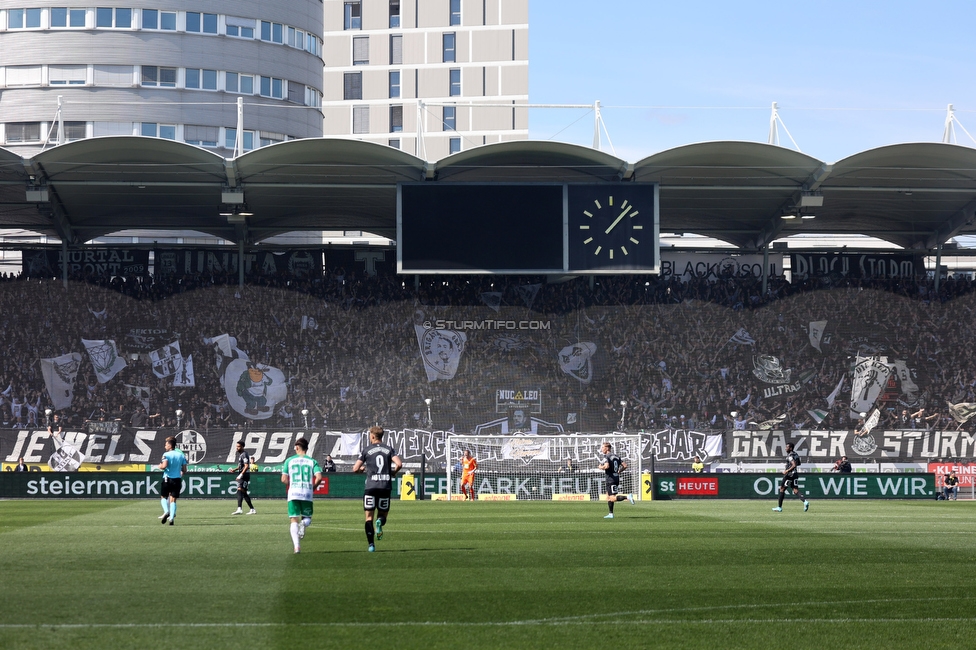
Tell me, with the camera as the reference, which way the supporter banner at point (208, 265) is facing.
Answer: facing the viewer

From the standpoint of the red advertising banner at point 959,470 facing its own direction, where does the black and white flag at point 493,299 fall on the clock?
The black and white flag is roughly at 3 o'clock from the red advertising banner.

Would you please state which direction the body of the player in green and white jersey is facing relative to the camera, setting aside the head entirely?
away from the camera

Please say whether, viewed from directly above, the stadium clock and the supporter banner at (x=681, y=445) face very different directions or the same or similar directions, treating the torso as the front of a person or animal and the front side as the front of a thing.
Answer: same or similar directions

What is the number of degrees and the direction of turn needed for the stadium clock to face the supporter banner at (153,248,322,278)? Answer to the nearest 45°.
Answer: approximately 90° to its right

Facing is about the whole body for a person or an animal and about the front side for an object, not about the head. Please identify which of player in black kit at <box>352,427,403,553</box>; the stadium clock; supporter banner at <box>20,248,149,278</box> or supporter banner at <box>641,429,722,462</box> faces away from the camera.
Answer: the player in black kit

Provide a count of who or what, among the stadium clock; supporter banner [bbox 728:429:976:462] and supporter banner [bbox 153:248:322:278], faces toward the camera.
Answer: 3

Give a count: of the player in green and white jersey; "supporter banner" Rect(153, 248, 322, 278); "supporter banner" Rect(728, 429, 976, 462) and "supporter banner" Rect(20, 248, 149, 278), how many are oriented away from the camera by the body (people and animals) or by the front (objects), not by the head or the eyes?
1

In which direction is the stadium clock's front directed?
toward the camera

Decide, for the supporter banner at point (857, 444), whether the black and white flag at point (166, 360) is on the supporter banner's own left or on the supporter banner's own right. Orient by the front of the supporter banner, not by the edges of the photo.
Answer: on the supporter banner's own right

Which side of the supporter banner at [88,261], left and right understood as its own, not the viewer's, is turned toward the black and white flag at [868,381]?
left

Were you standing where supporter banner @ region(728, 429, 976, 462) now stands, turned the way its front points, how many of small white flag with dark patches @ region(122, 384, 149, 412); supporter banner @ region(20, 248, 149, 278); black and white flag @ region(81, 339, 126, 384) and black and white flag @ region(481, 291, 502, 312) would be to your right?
4

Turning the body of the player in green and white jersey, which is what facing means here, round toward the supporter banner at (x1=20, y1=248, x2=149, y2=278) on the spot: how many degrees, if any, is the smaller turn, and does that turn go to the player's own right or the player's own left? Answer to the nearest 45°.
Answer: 0° — they already face it

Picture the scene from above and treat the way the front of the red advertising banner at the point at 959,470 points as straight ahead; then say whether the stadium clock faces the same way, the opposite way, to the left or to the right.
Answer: the same way

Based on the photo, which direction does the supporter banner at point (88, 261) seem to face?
toward the camera

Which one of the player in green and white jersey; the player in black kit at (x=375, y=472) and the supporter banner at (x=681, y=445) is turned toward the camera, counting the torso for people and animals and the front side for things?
the supporter banner

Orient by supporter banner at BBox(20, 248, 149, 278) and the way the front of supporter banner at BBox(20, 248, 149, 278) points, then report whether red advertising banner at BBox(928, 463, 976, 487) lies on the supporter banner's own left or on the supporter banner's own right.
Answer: on the supporter banner's own left
